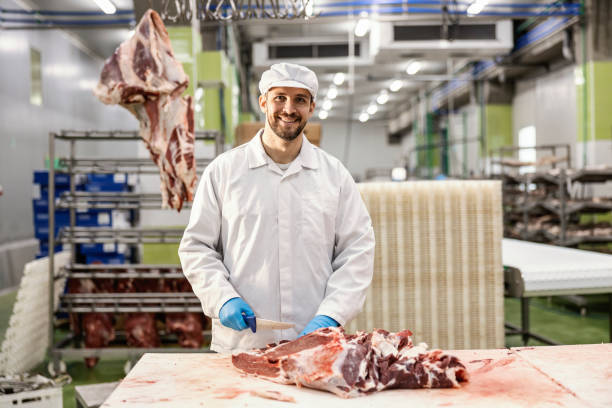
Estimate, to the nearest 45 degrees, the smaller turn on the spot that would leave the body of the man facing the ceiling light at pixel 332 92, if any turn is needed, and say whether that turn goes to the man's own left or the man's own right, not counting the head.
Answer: approximately 180°

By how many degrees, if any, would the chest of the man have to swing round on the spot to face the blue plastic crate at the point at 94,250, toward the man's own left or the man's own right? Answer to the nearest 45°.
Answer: approximately 135° to the man's own right

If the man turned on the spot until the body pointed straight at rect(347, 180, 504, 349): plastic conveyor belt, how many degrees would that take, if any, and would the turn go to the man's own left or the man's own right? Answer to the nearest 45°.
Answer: approximately 135° to the man's own left

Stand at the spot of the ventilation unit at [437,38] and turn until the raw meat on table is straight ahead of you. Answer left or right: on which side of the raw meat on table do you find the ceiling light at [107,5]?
right

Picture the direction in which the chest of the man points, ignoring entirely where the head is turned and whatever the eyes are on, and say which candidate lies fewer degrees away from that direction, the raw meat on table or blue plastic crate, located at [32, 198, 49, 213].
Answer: the raw meat on table

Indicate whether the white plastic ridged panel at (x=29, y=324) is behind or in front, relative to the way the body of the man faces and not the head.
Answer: behind

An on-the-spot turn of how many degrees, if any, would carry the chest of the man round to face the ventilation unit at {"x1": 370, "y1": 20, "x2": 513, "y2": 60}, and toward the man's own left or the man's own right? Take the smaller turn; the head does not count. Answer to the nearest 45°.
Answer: approximately 180°

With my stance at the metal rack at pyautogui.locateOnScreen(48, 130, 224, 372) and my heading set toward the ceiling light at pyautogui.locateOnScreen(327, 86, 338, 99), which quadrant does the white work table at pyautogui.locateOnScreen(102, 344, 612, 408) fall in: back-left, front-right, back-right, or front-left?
back-right

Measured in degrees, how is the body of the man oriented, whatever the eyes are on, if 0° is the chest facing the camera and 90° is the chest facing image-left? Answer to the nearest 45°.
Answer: approximately 0°

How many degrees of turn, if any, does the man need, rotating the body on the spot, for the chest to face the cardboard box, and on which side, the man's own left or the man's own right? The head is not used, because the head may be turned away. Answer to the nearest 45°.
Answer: approximately 180°

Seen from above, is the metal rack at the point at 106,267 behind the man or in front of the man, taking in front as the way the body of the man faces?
behind
